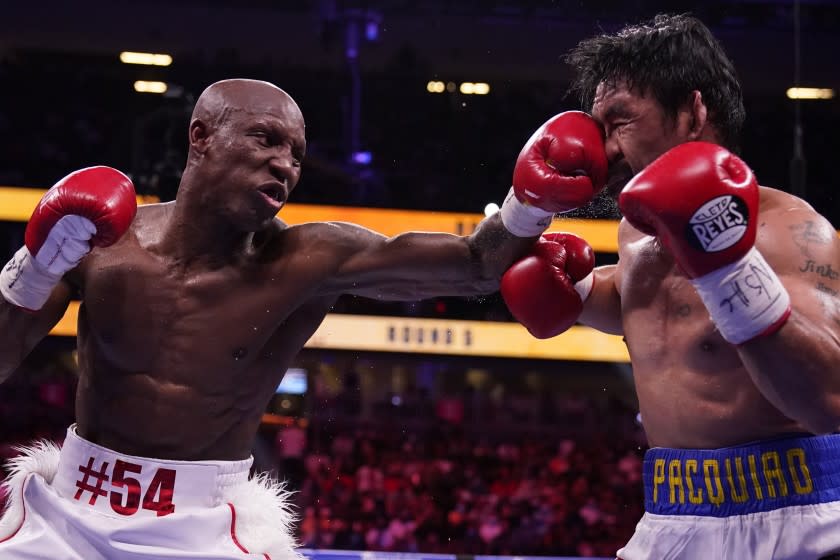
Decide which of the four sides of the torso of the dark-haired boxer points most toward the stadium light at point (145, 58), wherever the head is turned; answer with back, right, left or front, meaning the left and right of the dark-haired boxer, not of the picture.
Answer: right

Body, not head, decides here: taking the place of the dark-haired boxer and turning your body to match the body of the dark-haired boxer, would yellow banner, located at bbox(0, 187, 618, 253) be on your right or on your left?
on your right

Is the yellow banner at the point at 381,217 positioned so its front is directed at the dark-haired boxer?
yes

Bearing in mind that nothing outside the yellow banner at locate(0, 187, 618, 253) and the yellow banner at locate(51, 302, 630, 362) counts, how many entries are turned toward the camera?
2

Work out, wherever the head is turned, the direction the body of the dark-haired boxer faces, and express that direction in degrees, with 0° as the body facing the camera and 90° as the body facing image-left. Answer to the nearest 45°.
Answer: approximately 45°

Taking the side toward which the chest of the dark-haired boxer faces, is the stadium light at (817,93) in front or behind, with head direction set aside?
behind

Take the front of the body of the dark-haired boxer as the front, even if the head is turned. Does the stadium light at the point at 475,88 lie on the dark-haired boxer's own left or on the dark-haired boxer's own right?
on the dark-haired boxer's own right

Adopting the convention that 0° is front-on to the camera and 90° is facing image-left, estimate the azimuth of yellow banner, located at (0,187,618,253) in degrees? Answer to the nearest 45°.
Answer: approximately 0°
